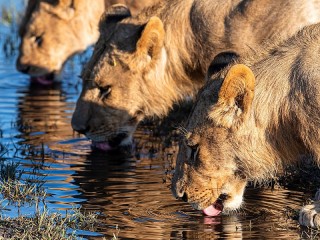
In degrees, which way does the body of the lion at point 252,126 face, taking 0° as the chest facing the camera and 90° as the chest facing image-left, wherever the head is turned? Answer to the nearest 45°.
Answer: approximately 90°

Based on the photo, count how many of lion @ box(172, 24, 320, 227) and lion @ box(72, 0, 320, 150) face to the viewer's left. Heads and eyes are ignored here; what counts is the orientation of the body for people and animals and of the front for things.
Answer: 2

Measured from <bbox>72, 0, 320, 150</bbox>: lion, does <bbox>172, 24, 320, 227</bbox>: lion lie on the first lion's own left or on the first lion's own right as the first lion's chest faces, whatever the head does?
on the first lion's own left

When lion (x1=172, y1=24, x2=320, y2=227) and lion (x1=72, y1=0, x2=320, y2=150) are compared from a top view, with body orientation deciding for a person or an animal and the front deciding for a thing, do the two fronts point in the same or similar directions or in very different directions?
same or similar directions

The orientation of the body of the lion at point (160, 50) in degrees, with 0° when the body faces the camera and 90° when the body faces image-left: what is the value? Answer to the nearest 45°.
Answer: approximately 90°

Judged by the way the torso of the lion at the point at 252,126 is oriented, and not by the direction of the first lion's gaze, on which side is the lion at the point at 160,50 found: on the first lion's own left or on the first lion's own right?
on the first lion's own right
